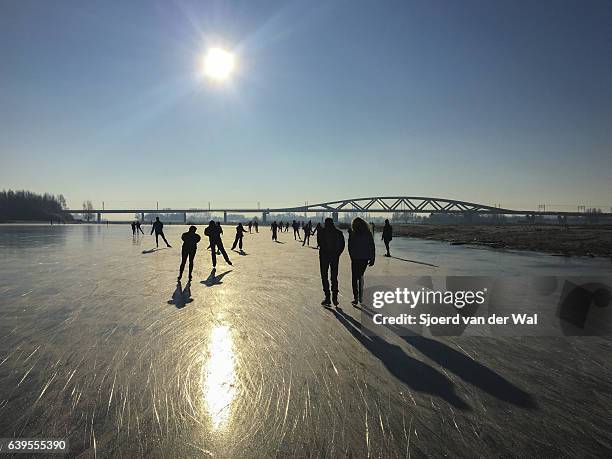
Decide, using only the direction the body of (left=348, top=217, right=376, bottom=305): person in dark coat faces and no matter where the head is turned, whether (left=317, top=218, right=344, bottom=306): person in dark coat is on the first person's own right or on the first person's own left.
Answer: on the first person's own left

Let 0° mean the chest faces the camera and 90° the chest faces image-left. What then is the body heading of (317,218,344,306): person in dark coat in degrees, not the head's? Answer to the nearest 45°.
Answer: approximately 180°

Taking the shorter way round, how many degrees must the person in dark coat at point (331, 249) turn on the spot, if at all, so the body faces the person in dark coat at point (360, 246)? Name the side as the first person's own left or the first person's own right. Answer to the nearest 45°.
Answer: approximately 90° to the first person's own right

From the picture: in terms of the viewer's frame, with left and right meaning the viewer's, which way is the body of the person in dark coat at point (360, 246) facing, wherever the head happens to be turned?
facing away from the viewer

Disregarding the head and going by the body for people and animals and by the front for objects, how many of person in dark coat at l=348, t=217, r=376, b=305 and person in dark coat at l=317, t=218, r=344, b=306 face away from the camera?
2
